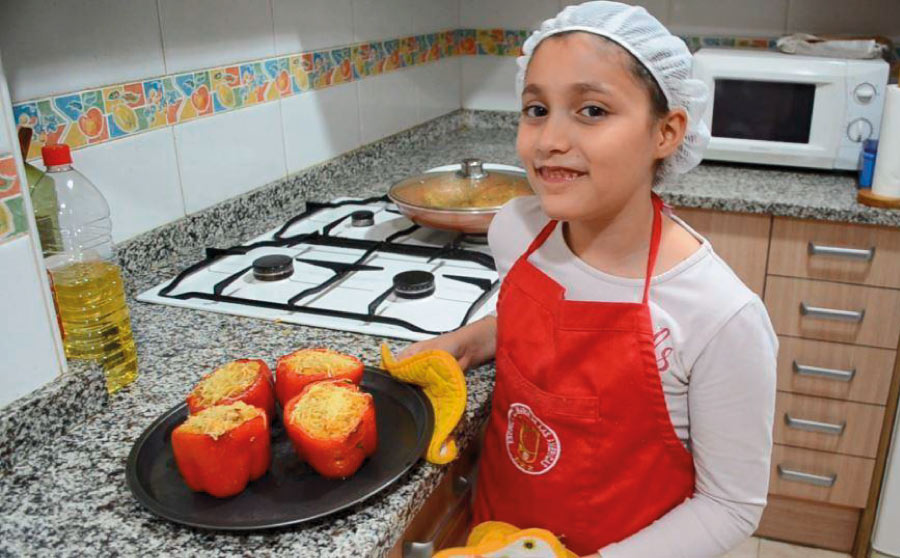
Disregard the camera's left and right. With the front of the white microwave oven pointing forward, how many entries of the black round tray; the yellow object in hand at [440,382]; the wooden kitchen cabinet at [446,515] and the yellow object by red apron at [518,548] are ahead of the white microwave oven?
4

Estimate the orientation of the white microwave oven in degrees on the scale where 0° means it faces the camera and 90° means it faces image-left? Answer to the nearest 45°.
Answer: approximately 0°

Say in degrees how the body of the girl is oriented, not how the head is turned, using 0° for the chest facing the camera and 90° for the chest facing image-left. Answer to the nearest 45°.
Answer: approximately 45°

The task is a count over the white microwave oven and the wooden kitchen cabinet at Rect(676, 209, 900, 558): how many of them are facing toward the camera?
2

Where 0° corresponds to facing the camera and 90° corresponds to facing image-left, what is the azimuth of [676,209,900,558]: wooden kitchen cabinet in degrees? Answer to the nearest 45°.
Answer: approximately 0°

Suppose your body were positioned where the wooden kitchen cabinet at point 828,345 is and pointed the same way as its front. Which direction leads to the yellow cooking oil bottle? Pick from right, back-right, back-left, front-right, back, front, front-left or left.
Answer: front-right
